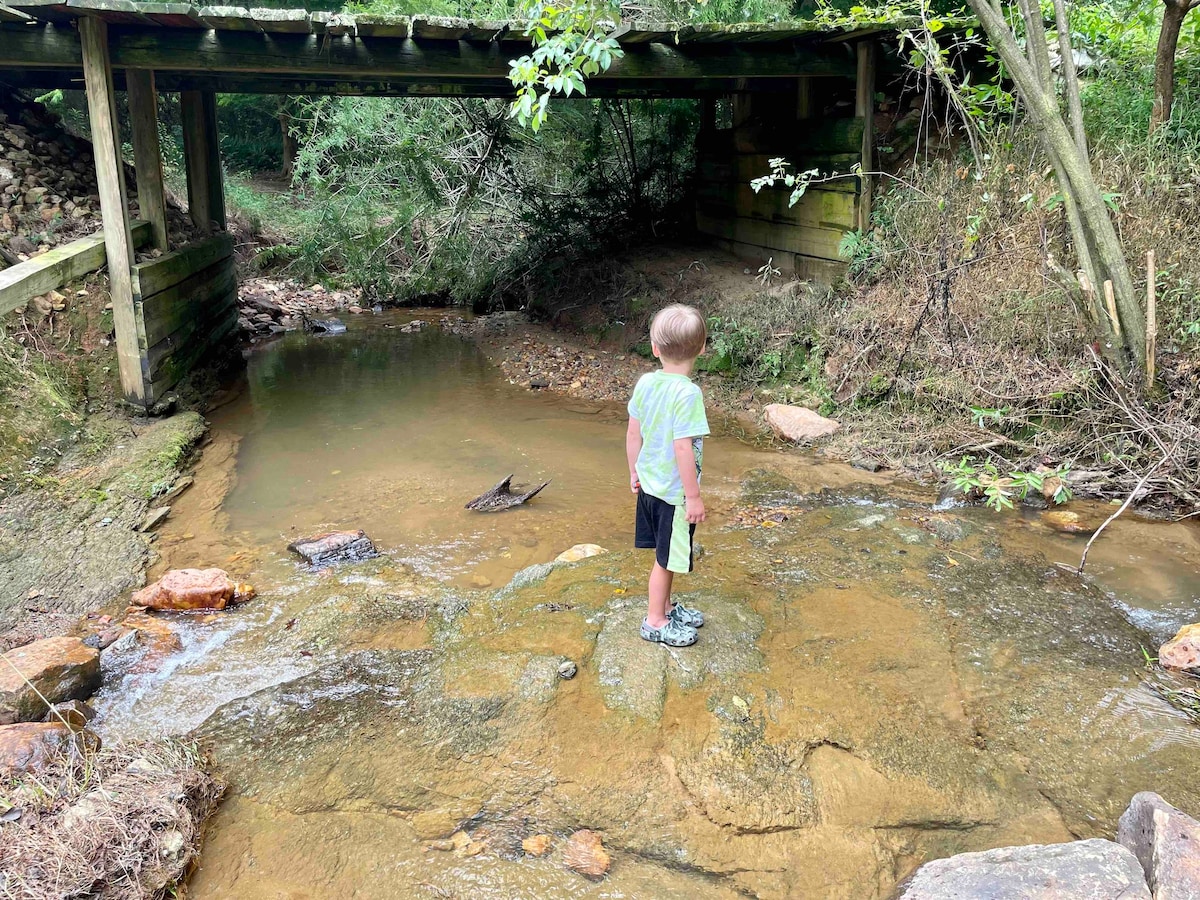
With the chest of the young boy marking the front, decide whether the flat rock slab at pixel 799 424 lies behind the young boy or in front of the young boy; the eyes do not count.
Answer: in front

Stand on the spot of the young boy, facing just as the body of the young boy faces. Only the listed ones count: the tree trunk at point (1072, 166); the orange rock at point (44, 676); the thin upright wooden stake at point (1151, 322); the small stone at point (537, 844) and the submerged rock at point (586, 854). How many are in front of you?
2

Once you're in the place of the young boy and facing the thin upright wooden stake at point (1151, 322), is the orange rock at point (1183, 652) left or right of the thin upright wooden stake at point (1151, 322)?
right

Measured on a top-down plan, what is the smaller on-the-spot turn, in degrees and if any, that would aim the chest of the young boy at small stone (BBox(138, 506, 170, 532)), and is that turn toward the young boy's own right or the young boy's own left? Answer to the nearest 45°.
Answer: approximately 90° to the young boy's own left

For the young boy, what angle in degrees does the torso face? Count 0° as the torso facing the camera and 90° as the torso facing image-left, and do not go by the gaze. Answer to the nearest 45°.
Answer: approximately 225°

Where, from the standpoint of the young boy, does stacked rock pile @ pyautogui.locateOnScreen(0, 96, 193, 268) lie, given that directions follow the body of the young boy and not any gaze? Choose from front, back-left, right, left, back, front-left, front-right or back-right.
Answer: left

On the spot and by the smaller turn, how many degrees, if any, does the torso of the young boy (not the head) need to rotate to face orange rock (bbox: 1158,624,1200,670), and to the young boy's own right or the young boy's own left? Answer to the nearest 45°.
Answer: approximately 45° to the young boy's own right

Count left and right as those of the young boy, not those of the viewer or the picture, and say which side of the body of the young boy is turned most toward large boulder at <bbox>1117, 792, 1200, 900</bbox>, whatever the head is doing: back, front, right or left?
right

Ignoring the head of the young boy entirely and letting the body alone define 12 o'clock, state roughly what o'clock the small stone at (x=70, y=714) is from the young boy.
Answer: The small stone is roughly at 7 o'clock from the young boy.

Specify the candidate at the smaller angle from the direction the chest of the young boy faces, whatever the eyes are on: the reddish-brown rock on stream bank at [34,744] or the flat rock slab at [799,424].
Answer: the flat rock slab

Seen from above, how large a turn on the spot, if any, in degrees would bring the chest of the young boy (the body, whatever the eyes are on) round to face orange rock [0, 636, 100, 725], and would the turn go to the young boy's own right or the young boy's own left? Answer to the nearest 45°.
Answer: approximately 135° to the young boy's own left

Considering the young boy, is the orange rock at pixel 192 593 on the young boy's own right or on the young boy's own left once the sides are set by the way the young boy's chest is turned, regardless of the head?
on the young boy's own left

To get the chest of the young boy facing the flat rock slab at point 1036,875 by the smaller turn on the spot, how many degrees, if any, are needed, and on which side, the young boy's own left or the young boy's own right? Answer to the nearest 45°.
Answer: approximately 90° to the young boy's own right

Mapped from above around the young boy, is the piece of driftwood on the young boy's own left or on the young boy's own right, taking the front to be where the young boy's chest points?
on the young boy's own left
